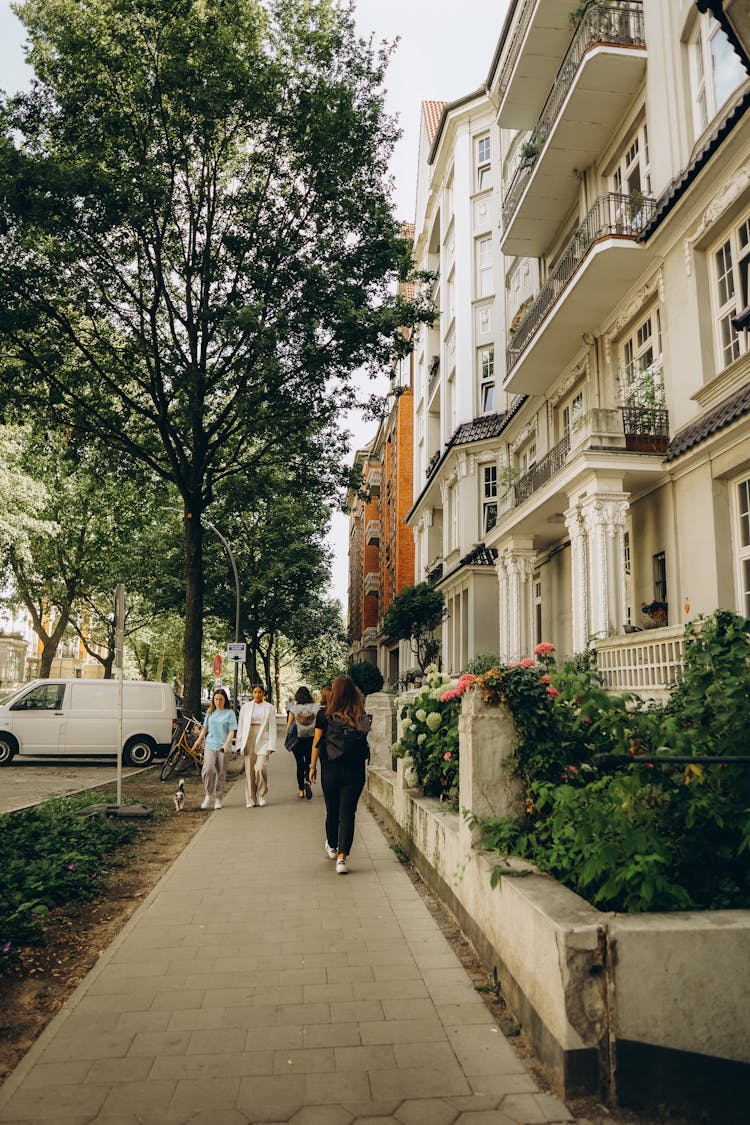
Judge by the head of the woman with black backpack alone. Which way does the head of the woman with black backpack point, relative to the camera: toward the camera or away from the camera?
away from the camera

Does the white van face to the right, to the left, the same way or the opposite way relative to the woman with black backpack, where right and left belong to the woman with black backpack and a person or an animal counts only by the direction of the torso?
to the left

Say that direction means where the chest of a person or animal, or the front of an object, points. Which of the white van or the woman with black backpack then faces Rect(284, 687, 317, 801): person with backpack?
the woman with black backpack

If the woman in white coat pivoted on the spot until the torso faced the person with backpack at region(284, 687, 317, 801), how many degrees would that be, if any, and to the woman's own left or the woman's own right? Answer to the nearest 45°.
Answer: approximately 135° to the woman's own left

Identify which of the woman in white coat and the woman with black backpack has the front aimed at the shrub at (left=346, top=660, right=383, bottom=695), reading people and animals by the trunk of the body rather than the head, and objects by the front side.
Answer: the woman with black backpack

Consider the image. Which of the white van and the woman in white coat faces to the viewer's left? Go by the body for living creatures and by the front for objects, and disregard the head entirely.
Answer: the white van

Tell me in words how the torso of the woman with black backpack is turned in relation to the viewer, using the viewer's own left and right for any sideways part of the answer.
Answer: facing away from the viewer

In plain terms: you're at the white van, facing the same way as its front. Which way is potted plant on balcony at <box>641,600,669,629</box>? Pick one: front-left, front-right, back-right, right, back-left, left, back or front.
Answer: back-left

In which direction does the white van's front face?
to the viewer's left

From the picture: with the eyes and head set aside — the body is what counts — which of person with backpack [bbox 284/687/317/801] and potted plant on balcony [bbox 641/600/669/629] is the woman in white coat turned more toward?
the potted plant on balcony

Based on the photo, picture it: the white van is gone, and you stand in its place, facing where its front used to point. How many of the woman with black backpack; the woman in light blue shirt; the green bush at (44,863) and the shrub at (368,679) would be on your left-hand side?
3

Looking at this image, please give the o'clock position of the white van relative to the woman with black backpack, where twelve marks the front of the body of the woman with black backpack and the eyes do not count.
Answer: The white van is roughly at 11 o'clock from the woman with black backpack.

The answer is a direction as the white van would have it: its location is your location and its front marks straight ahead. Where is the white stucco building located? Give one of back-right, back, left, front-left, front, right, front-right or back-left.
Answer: back-left
